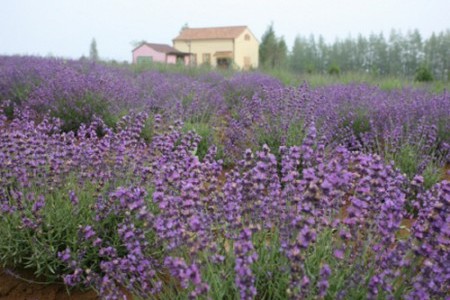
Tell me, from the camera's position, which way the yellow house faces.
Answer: facing the viewer and to the left of the viewer

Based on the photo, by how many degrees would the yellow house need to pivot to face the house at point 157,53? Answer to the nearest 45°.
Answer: approximately 45° to its right
